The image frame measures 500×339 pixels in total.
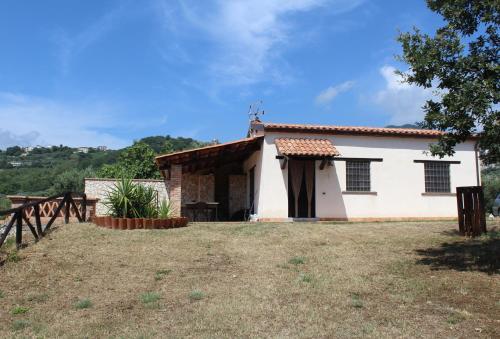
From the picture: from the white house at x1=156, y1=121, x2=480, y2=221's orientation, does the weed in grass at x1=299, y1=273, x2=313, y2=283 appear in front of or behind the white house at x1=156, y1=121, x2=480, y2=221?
in front

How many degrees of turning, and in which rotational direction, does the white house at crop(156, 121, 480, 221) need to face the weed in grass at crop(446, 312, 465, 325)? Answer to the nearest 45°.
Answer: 0° — it already faces it

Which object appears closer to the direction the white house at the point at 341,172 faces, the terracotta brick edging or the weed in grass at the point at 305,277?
the weed in grass

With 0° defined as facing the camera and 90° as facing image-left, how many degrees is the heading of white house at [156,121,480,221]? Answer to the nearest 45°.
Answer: approximately 0°

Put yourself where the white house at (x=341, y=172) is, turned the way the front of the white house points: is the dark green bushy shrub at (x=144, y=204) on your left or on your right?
on your right

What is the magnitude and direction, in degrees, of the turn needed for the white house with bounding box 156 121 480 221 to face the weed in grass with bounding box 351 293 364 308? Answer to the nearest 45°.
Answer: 0° — it already faces it

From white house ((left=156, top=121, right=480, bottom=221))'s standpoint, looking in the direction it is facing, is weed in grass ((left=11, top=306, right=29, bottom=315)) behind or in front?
in front

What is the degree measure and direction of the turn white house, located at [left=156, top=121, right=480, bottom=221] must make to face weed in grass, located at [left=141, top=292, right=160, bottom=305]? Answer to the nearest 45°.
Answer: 0° — it already faces it

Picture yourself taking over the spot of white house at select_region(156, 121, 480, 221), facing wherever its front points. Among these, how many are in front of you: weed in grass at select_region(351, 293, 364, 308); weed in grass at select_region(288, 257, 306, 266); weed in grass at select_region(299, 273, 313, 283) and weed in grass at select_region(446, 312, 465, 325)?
4
